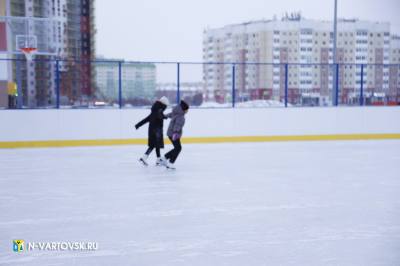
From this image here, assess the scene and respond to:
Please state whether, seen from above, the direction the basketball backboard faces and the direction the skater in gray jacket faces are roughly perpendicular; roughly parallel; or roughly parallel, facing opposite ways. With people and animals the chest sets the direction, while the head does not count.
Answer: roughly perpendicular

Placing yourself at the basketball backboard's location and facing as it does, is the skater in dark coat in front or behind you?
in front

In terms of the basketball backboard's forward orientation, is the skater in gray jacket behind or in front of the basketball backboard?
in front

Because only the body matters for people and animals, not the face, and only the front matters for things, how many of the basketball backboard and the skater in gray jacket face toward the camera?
1
